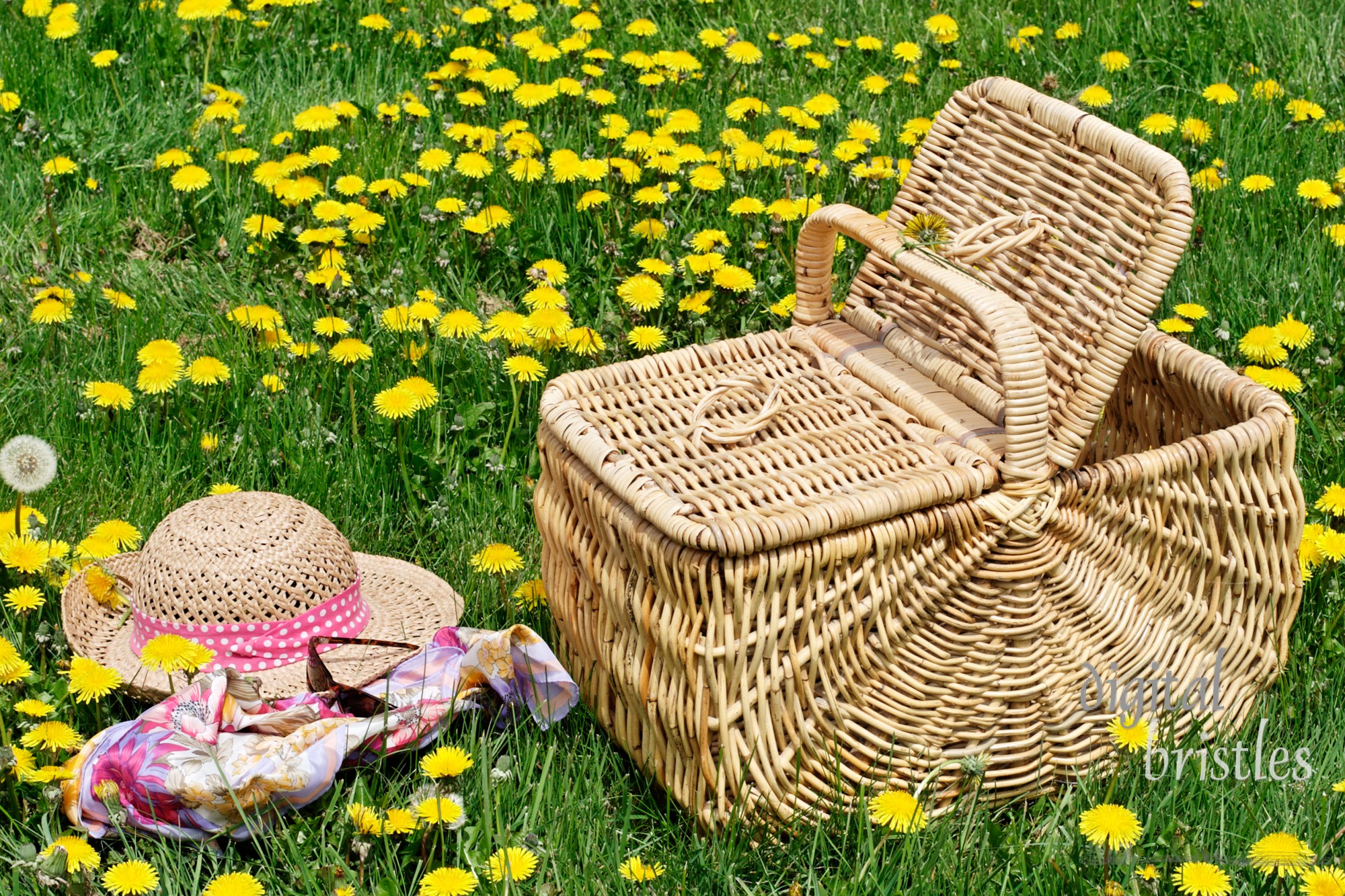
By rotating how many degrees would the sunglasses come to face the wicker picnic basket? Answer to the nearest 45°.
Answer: approximately 135° to its left

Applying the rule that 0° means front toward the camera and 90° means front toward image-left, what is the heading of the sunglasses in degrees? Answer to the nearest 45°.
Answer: approximately 45°

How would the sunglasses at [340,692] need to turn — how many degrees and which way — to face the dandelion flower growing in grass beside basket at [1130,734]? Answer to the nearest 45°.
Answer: approximately 135° to its left
